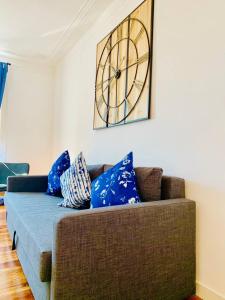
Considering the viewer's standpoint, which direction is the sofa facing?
facing the viewer and to the left of the viewer

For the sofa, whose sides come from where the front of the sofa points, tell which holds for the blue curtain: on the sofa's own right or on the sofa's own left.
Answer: on the sofa's own right

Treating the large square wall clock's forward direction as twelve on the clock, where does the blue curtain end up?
The blue curtain is roughly at 3 o'clock from the large square wall clock.

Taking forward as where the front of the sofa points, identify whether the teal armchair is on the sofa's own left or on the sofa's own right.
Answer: on the sofa's own right

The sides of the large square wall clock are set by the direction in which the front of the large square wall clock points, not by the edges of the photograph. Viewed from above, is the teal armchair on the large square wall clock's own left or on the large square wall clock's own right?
on the large square wall clock's own right

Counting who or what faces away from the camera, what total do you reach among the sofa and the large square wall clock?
0
